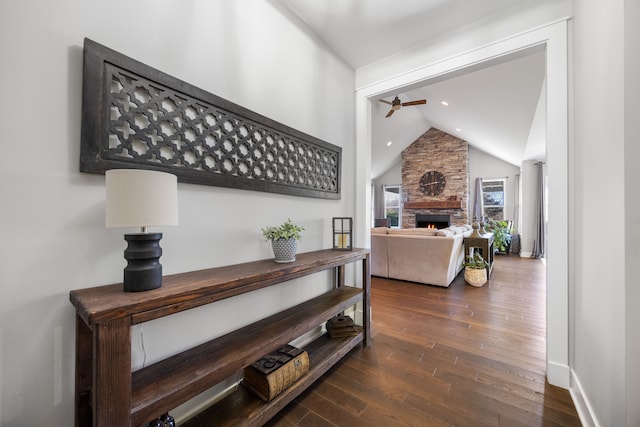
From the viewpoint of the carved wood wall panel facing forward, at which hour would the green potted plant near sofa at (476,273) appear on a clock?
The green potted plant near sofa is roughly at 10 o'clock from the carved wood wall panel.

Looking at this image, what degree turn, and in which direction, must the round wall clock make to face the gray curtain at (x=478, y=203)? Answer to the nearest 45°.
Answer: approximately 90° to its left

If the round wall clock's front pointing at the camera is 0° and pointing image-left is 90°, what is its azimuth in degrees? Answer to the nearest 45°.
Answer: approximately 0°

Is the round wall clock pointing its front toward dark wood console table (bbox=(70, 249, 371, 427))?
yes

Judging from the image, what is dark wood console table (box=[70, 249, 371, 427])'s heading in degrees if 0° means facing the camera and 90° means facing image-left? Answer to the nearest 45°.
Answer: approximately 315°

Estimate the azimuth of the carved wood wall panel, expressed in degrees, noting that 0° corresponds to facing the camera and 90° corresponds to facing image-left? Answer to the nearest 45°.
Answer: approximately 315°

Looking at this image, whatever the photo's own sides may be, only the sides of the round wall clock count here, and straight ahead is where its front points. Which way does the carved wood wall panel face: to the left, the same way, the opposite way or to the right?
to the left

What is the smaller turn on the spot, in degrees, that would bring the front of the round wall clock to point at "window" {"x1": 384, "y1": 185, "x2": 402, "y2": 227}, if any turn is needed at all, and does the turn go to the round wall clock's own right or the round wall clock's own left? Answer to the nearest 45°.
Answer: approximately 135° to the round wall clock's own right

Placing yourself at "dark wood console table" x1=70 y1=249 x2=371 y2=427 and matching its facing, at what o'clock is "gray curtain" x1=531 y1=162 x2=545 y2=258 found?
The gray curtain is roughly at 10 o'clock from the dark wood console table.

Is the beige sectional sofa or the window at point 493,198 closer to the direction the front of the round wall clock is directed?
the beige sectional sofa
